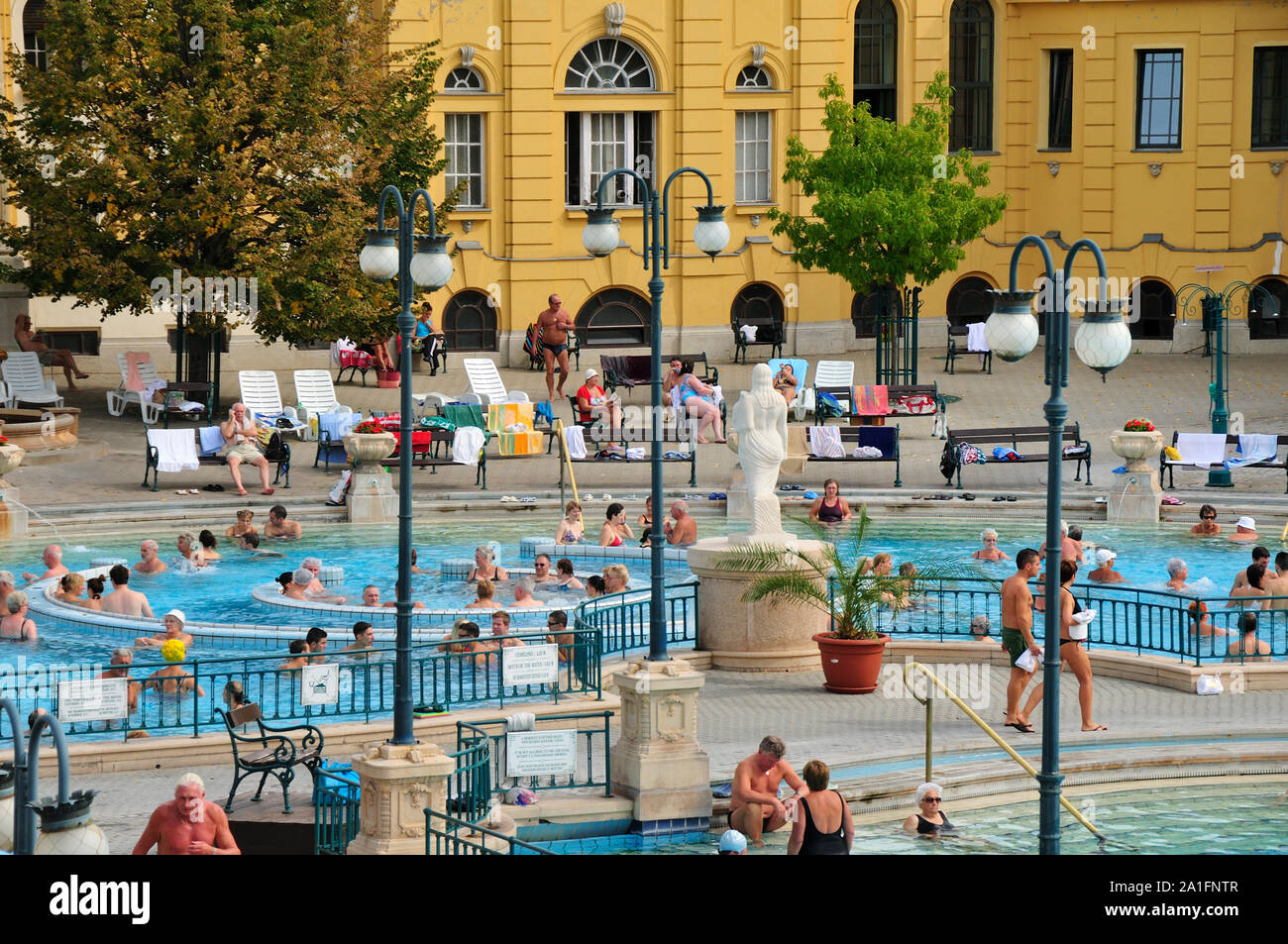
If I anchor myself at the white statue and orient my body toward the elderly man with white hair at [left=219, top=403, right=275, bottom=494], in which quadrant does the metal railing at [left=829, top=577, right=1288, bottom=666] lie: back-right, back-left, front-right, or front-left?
back-right

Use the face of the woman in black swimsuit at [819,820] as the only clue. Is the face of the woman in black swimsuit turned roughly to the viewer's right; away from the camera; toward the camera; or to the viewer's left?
away from the camera

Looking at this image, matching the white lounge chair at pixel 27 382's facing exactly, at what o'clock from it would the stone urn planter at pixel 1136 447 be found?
The stone urn planter is roughly at 12 o'clock from the white lounge chair.

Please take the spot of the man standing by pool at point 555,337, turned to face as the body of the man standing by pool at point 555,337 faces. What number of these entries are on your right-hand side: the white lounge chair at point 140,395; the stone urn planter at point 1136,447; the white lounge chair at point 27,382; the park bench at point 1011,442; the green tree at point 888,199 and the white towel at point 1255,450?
2

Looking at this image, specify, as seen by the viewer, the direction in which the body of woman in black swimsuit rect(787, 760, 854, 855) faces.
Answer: away from the camera

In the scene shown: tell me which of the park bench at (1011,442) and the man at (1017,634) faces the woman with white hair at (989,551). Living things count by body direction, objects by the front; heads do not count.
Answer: the park bench

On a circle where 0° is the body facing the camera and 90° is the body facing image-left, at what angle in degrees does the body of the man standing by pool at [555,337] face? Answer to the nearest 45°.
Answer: approximately 0°

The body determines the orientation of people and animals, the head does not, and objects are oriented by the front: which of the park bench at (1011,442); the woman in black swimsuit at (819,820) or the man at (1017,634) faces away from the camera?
the woman in black swimsuit

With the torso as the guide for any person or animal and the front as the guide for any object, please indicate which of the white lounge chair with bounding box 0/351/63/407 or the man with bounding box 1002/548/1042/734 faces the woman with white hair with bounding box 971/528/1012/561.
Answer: the white lounge chair

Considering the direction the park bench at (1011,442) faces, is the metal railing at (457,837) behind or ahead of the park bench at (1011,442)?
ahead

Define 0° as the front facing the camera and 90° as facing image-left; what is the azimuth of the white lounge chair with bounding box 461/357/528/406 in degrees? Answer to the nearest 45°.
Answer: approximately 315°
